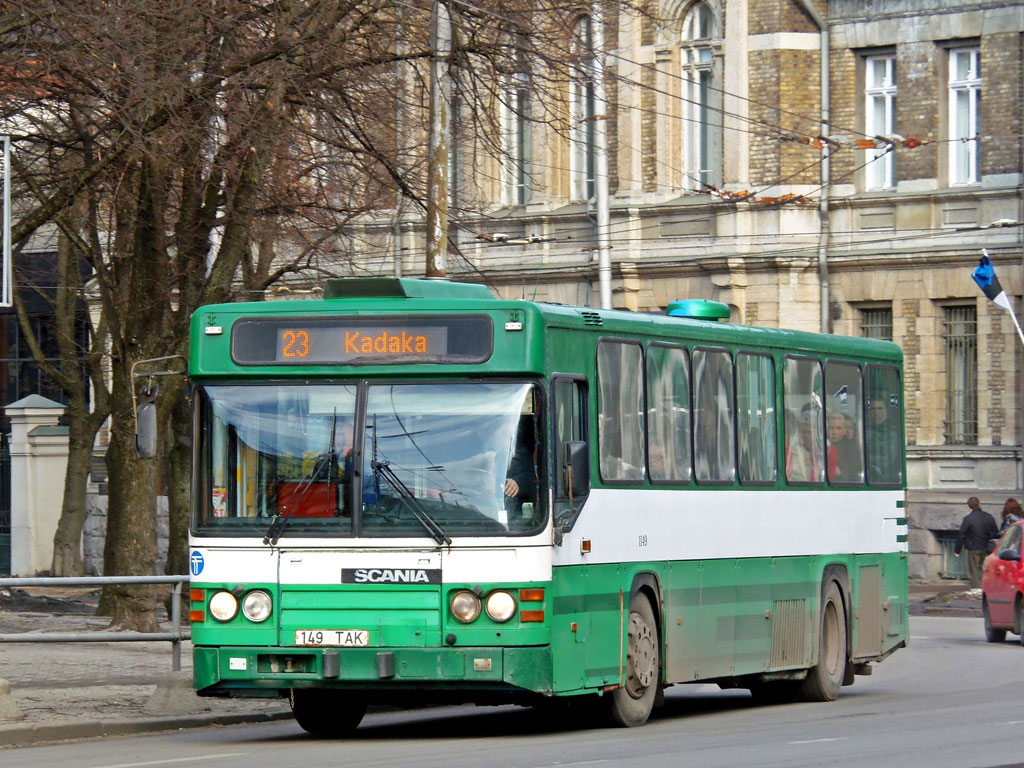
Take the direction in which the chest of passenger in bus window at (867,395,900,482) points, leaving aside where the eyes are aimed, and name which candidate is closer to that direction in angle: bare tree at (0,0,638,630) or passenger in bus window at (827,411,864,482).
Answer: the passenger in bus window

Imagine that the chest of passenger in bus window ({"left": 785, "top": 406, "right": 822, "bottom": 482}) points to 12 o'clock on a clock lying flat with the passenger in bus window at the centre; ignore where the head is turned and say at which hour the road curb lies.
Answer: The road curb is roughly at 2 o'clock from the passenger in bus window.

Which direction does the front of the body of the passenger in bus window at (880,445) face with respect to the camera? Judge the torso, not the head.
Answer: toward the camera

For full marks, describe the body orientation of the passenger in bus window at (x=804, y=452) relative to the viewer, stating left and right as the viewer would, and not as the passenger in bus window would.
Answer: facing the viewer

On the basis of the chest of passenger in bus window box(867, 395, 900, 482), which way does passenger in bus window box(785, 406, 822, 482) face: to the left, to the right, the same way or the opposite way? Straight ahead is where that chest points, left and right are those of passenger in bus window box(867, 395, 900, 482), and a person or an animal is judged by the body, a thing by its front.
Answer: the same way

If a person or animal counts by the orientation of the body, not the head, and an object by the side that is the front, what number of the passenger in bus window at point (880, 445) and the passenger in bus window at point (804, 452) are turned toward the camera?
2

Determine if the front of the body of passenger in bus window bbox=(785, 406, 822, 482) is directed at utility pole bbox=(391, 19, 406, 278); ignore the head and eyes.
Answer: no

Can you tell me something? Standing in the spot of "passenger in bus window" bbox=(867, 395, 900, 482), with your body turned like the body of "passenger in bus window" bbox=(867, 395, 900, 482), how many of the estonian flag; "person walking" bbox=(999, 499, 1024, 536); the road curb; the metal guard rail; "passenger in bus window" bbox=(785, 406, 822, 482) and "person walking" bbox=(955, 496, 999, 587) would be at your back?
3

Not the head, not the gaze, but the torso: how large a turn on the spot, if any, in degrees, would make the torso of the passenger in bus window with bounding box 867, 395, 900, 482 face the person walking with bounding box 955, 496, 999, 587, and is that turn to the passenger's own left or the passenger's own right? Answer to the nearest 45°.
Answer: approximately 180°

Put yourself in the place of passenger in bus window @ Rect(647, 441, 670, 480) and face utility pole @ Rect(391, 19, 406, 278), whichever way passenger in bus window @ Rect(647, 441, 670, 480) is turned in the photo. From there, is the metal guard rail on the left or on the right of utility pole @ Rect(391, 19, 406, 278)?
left

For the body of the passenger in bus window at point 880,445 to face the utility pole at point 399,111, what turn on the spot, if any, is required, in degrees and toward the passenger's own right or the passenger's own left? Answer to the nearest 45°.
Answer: approximately 135° to the passenger's own right

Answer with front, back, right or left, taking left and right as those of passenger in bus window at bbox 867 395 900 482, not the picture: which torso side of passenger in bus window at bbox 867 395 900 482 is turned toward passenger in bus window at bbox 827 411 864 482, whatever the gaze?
front

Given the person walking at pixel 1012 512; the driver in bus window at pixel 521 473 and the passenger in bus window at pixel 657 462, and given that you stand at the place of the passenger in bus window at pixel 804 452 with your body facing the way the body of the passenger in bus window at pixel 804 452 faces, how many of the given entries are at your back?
1

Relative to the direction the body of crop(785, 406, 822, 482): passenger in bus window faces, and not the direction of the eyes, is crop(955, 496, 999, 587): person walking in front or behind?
behind
